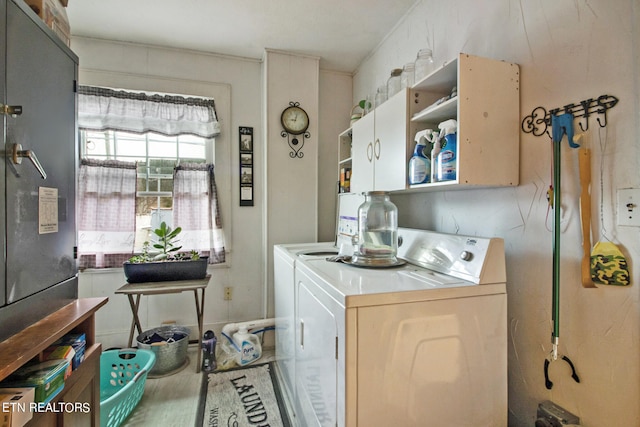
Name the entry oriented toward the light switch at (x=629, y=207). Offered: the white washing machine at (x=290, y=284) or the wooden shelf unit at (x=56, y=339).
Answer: the wooden shelf unit

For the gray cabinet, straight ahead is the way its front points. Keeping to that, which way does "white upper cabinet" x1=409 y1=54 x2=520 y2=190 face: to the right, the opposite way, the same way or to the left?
the opposite way

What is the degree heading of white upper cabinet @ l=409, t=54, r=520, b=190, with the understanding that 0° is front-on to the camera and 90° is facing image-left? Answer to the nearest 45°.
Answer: approximately 45°

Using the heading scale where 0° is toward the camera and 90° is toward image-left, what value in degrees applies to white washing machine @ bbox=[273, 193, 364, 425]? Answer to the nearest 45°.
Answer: approximately 90°

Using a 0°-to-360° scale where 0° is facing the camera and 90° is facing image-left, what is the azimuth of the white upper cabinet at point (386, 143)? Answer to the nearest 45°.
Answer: approximately 45°

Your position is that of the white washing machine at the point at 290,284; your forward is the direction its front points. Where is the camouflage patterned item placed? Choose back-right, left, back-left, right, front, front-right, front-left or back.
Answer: back-left

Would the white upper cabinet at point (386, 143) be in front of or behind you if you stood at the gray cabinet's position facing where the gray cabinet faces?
in front

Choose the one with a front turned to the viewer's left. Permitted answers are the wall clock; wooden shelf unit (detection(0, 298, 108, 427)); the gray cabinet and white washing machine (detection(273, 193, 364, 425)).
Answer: the white washing machine

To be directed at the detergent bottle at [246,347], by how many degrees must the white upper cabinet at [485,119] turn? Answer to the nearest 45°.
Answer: approximately 45° to its right

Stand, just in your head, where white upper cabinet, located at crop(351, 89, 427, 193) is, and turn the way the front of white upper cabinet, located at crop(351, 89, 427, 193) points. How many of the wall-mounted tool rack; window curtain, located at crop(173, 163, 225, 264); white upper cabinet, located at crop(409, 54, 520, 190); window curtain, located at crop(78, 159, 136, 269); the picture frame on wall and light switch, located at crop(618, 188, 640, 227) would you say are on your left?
3

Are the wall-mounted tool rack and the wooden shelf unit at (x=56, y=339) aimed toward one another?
yes

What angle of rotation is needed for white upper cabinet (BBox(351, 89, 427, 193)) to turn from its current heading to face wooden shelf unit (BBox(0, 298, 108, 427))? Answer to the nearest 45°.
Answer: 0° — it already faces it

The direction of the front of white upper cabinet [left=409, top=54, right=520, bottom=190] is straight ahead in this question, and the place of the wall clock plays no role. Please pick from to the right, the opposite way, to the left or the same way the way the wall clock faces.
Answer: to the left

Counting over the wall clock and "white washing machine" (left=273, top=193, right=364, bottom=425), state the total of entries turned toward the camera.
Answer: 1

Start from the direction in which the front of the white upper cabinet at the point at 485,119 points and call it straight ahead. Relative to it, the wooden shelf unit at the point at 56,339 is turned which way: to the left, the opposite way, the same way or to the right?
the opposite way
